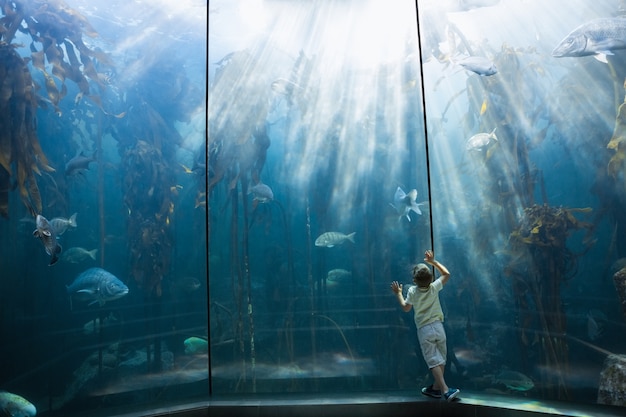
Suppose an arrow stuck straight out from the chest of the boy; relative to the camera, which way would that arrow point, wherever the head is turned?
away from the camera

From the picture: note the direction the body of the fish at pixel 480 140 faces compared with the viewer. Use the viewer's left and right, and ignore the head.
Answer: facing to the left of the viewer

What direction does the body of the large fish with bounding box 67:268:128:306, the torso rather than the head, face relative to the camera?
to the viewer's right

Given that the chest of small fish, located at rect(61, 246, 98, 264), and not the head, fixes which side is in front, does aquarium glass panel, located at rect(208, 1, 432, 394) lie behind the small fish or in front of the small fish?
behind

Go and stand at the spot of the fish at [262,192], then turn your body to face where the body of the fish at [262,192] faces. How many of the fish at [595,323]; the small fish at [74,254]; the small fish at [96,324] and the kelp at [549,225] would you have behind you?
2

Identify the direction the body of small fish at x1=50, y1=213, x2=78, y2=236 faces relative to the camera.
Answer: to the viewer's left

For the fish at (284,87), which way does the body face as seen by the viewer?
to the viewer's left
